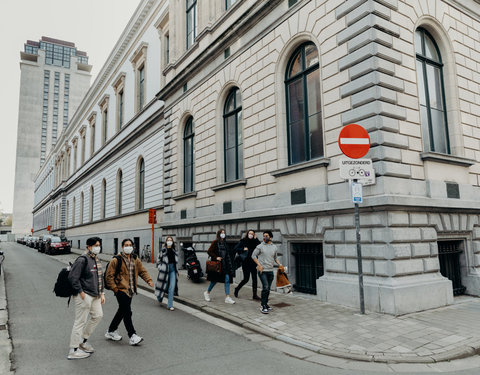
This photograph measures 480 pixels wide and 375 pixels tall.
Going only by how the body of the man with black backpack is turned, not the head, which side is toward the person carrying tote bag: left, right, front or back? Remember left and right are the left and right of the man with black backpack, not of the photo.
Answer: left

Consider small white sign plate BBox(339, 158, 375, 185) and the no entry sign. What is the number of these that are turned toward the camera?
2

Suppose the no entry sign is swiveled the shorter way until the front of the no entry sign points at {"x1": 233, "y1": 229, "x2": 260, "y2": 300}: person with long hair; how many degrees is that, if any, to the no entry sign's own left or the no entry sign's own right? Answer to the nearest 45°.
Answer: approximately 135° to the no entry sign's own right

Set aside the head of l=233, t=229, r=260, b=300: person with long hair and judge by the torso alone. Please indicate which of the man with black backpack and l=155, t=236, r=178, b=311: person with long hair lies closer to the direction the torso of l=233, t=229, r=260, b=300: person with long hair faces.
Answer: the man with black backpack

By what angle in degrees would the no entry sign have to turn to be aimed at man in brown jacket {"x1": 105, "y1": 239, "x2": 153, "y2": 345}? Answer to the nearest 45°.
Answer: approximately 45° to its right

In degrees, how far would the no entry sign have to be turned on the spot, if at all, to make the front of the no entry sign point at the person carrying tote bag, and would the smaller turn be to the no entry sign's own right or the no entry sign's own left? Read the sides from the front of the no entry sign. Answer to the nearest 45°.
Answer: approximately 90° to the no entry sign's own right

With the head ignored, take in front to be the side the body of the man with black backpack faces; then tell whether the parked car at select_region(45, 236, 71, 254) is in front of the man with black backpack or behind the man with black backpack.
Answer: behind

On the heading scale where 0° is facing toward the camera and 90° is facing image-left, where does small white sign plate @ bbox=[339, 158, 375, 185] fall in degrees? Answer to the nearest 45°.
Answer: approximately 0°

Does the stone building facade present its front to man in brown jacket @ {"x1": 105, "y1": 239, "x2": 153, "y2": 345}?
yes

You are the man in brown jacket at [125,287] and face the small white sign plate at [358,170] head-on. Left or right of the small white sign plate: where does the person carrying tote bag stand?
left

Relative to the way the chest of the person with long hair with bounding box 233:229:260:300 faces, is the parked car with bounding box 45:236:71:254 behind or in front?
behind
